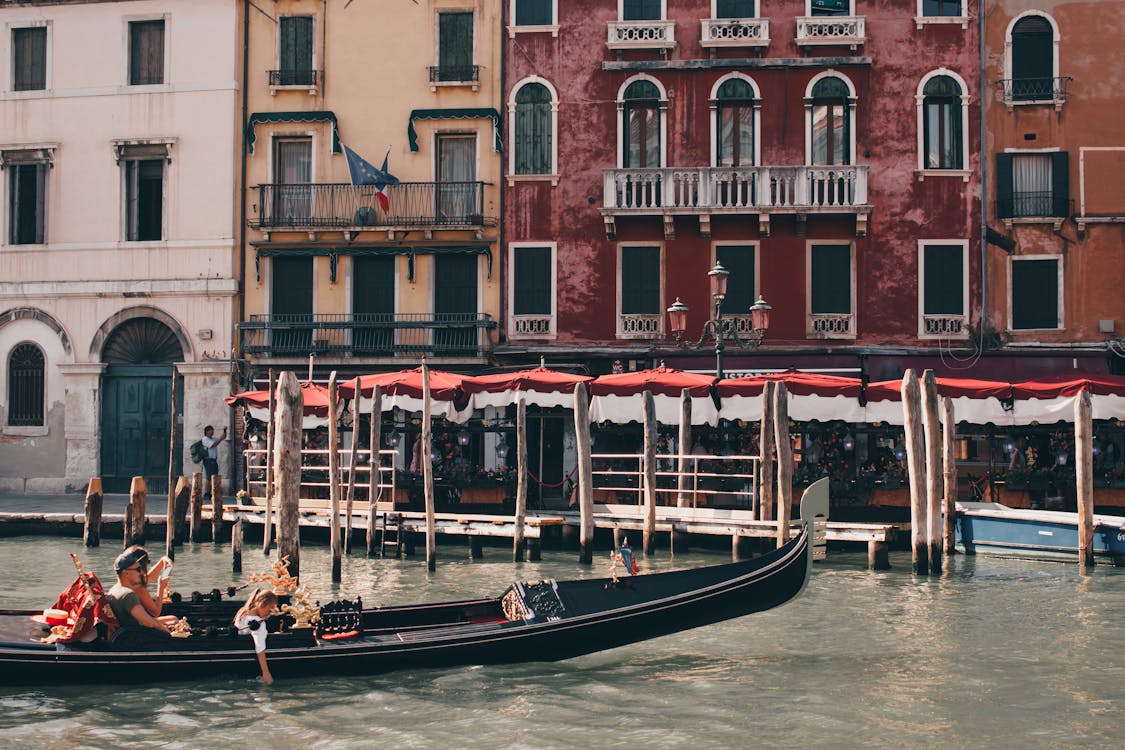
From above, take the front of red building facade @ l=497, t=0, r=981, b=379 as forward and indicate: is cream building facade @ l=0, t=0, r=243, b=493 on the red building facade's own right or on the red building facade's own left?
on the red building facade's own right

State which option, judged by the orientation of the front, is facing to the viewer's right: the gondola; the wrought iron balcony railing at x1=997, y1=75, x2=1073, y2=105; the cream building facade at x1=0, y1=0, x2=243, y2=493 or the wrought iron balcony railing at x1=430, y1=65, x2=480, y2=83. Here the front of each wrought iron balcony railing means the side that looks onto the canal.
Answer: the gondola

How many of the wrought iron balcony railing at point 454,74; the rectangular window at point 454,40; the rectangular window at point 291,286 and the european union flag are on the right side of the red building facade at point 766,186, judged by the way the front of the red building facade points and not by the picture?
4

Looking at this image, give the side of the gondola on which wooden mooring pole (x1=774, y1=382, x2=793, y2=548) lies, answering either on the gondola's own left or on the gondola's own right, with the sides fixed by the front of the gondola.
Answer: on the gondola's own left

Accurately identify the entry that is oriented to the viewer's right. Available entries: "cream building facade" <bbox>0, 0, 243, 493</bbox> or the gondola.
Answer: the gondola

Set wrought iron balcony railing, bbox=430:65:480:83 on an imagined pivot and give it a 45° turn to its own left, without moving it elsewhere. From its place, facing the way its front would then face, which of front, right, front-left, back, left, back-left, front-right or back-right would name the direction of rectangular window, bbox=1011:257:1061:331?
front-left

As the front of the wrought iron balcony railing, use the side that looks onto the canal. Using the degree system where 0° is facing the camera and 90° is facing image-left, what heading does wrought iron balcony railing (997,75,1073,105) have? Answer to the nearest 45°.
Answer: approximately 0°

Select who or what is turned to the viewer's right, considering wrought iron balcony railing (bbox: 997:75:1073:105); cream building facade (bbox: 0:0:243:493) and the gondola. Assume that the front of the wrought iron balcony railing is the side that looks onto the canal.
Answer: the gondola

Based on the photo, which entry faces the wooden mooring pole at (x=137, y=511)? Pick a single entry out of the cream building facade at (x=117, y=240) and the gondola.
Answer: the cream building facade

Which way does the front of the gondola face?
to the viewer's right

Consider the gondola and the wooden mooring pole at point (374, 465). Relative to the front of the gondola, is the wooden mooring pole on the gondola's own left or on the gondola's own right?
on the gondola's own left
